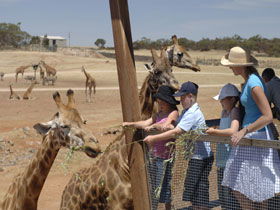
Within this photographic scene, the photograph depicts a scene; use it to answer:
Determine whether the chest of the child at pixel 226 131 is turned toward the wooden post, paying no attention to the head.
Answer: yes

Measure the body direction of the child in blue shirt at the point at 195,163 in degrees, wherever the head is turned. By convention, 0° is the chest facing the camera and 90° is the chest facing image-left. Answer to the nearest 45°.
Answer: approximately 90°

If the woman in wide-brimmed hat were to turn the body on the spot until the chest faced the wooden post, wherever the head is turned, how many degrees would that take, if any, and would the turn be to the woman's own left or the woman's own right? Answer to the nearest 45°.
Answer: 0° — they already face it

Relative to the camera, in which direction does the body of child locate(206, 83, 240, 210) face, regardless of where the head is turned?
to the viewer's left

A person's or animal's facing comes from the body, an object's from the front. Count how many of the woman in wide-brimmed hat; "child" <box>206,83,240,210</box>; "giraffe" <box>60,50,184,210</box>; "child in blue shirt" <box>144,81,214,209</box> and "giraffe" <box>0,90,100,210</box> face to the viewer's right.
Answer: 2

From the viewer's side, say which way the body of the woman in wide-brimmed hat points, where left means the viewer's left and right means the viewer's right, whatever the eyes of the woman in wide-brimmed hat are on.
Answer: facing to the left of the viewer

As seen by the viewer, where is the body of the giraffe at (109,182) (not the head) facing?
to the viewer's right

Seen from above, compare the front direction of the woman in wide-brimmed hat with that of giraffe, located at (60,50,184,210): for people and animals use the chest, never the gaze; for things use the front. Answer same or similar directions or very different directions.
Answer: very different directions

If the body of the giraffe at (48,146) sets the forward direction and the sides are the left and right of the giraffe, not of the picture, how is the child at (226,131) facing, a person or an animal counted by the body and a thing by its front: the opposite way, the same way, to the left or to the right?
the opposite way

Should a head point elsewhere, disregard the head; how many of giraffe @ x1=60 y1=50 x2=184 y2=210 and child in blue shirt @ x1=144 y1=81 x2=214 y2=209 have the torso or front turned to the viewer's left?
1

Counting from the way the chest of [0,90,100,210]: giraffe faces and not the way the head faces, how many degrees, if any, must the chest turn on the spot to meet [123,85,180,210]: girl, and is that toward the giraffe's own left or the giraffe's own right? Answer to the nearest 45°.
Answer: approximately 45° to the giraffe's own right

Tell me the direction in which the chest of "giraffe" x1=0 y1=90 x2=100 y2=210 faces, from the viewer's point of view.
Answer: to the viewer's right
